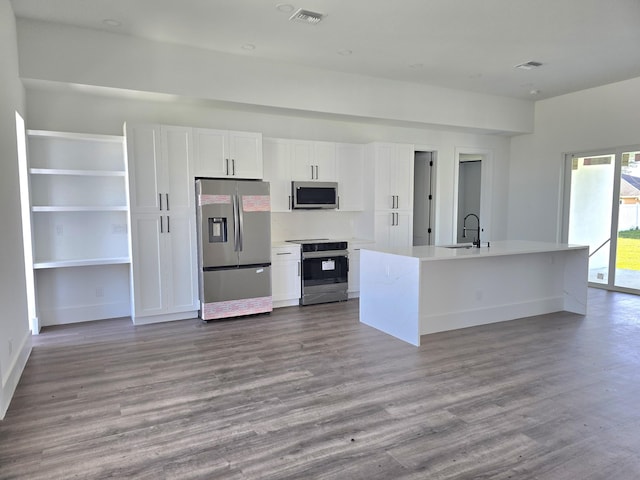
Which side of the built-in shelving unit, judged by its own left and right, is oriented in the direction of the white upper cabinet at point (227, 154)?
left

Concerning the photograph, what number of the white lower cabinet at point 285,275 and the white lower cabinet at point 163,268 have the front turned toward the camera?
2

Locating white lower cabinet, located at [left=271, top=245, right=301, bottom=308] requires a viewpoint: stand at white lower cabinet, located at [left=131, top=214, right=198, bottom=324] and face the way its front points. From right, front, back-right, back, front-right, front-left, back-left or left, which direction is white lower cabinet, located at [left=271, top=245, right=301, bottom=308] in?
left

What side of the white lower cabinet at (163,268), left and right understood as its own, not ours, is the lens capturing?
front

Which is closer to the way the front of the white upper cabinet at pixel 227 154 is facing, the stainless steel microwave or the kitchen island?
the kitchen island

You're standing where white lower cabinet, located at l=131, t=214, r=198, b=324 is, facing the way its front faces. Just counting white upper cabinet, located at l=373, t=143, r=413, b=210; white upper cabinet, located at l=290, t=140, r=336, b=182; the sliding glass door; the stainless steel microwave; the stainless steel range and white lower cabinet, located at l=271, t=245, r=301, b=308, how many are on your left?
6

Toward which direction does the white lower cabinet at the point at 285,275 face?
toward the camera

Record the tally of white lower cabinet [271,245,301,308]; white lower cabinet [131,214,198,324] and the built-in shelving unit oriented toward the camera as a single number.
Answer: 3

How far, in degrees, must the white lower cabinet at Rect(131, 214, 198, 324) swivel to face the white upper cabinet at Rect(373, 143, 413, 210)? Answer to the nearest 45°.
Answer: approximately 90° to its left
